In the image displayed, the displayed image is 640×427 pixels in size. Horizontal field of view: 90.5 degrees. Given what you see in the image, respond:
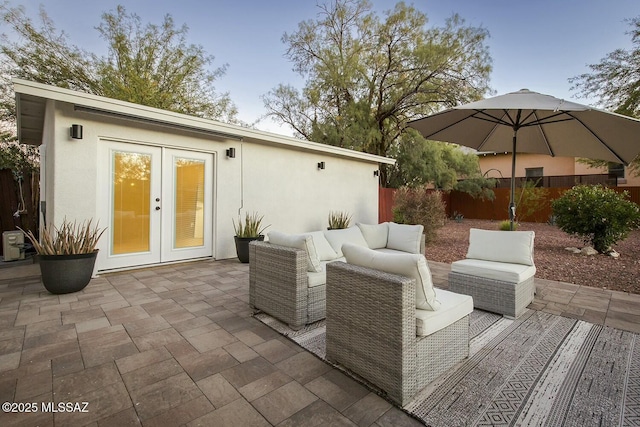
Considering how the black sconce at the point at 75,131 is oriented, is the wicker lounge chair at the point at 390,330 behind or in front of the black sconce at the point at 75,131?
in front

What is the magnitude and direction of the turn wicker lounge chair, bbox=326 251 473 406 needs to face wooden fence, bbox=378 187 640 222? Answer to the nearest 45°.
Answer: approximately 45° to its left

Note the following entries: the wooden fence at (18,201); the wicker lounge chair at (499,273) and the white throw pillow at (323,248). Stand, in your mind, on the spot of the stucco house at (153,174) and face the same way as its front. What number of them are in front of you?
2

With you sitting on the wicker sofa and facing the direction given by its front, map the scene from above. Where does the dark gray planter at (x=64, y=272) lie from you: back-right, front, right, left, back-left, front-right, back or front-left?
back-right

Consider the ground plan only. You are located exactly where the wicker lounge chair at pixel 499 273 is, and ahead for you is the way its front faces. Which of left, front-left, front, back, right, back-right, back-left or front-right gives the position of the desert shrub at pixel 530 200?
back-right

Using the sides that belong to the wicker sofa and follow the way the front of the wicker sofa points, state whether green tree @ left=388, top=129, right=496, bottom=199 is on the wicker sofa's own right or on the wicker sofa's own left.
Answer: on the wicker sofa's own left

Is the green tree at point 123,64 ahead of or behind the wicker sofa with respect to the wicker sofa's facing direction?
behind

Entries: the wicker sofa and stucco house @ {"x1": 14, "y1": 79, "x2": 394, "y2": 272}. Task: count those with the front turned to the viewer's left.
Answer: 0

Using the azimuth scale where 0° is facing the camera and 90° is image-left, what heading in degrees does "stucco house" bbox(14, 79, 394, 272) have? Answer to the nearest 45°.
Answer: approximately 315°

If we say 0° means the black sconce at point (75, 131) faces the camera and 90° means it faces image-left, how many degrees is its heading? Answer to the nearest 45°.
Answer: approximately 315°

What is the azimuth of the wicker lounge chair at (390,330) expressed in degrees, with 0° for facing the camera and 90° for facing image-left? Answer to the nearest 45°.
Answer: approximately 225°

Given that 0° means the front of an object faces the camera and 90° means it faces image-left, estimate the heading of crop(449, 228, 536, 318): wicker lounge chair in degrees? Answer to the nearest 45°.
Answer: approximately 45°

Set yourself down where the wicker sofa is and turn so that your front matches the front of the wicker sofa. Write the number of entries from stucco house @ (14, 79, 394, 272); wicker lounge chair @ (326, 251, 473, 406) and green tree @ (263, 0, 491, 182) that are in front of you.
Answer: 1

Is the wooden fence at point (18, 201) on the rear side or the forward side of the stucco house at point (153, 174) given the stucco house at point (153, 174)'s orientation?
on the rear side
